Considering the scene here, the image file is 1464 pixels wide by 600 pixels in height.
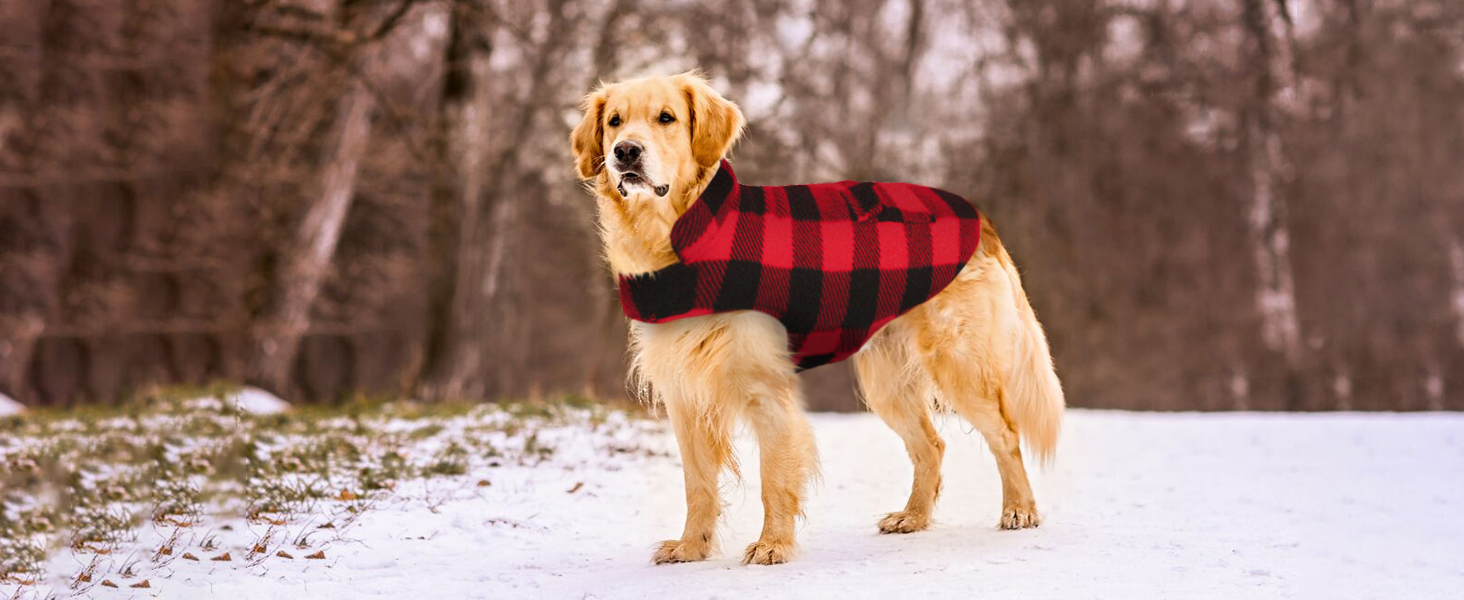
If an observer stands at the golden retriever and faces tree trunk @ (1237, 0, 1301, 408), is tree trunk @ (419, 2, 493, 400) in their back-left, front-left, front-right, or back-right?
front-left

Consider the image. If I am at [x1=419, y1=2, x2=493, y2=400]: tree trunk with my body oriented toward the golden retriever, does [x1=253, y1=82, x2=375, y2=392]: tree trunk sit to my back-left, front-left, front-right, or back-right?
back-right

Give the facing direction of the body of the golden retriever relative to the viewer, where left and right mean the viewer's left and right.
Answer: facing the viewer and to the left of the viewer

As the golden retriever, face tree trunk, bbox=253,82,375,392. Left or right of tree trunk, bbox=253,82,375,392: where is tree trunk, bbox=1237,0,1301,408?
right

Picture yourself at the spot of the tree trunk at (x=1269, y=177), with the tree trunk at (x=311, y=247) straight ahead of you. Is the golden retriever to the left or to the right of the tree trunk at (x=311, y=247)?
left

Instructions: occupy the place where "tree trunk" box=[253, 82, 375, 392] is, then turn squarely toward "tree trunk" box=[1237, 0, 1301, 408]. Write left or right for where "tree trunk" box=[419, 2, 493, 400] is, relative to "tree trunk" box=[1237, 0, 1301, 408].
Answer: right

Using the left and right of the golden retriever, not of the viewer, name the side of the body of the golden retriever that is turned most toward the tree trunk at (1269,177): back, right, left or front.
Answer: back

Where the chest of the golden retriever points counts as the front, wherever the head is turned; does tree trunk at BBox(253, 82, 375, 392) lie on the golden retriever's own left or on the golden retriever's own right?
on the golden retriever's own right

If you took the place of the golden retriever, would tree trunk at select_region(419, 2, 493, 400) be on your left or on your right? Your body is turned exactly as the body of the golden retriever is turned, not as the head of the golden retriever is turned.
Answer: on your right
